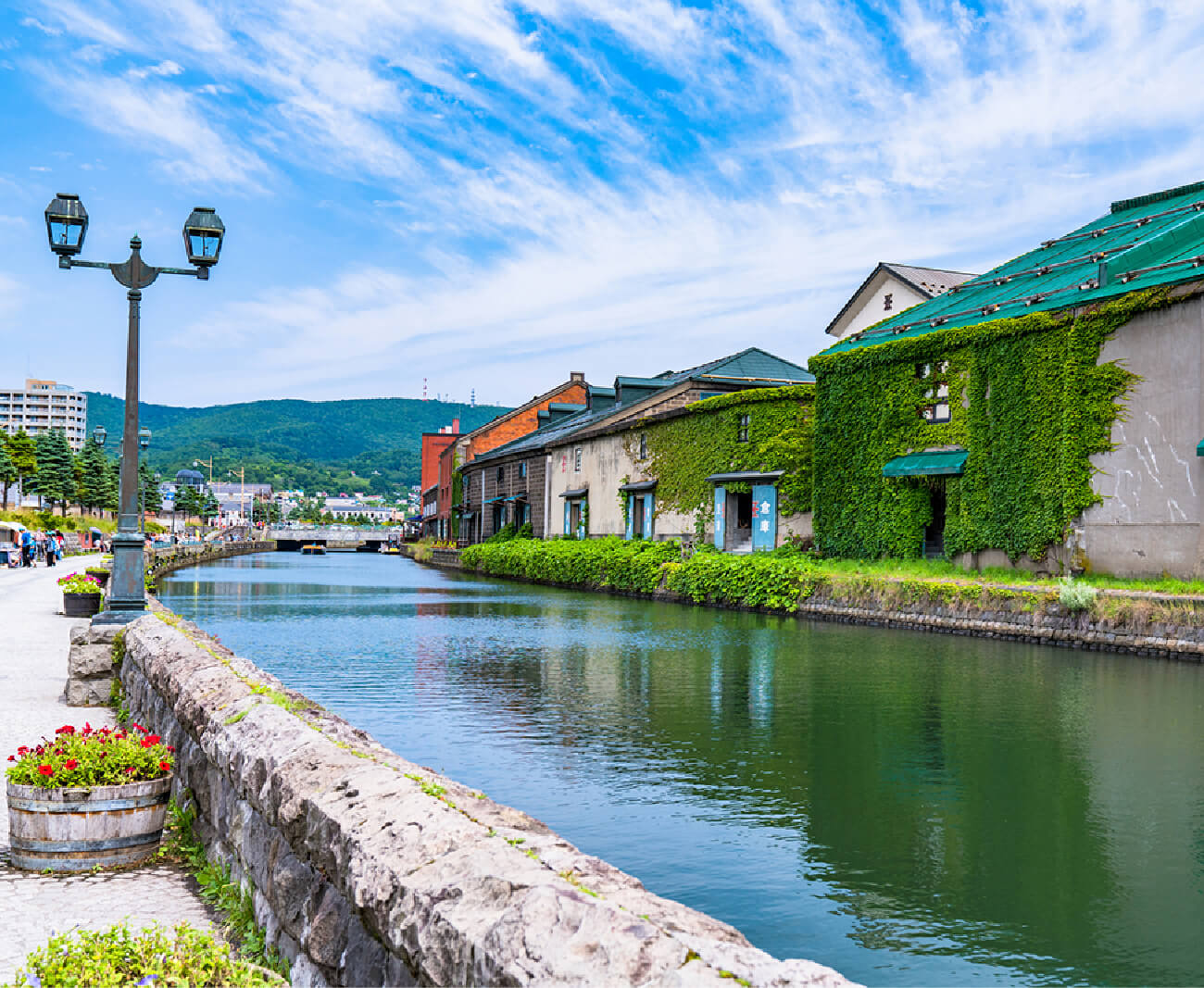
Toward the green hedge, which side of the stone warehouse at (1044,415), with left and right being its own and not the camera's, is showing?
right

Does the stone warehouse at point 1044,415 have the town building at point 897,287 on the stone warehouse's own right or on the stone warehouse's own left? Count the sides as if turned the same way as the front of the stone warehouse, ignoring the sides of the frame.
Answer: on the stone warehouse's own right

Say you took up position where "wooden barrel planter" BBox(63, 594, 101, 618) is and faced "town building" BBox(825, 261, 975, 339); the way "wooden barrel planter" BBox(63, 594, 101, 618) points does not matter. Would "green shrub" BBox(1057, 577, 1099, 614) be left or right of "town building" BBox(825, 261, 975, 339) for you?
right

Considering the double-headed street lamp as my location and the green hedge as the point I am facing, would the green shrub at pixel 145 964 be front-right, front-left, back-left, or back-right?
back-right

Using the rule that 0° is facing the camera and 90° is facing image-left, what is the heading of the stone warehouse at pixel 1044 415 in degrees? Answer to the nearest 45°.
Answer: approximately 45°

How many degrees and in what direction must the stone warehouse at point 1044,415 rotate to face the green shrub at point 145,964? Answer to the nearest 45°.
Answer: approximately 45° to its left

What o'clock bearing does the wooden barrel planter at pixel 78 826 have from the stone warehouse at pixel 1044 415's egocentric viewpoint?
The wooden barrel planter is roughly at 11 o'clock from the stone warehouse.

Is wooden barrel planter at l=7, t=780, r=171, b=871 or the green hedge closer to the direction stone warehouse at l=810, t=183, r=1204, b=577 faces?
the wooden barrel planter
